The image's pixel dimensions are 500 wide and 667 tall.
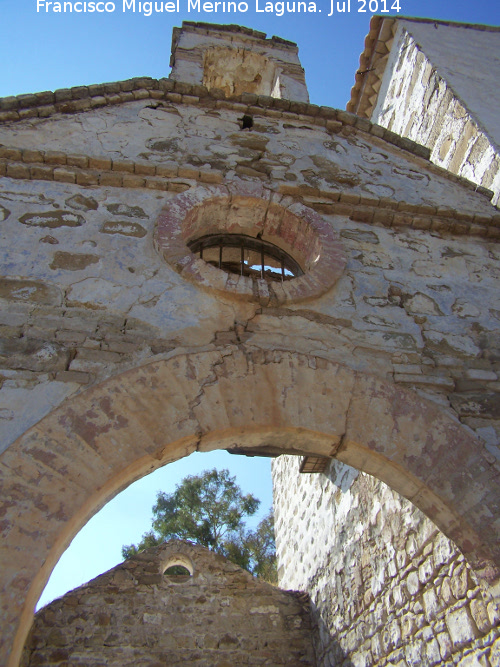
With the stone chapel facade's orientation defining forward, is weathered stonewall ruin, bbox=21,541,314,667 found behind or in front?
behind

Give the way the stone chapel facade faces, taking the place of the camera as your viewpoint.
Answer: facing the viewer

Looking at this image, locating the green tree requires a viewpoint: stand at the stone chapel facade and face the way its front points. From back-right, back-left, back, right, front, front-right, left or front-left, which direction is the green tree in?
back
